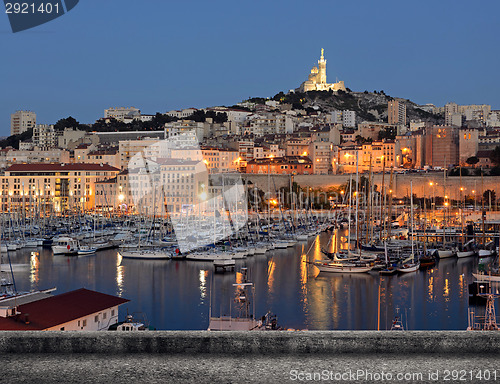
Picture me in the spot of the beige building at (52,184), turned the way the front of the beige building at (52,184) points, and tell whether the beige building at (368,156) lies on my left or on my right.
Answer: on my left

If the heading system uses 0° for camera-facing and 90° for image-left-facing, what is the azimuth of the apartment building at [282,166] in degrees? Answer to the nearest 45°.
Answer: approximately 0°

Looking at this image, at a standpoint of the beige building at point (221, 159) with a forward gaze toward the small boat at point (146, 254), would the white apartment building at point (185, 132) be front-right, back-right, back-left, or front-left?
back-right

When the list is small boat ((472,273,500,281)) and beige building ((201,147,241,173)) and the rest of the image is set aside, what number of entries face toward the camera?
1

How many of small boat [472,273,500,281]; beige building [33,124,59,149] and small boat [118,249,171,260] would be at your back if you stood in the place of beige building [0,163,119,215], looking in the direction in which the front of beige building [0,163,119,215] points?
1

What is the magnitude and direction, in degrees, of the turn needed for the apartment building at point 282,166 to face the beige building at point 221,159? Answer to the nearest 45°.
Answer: approximately 135° to its right

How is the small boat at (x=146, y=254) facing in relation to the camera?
to the viewer's left

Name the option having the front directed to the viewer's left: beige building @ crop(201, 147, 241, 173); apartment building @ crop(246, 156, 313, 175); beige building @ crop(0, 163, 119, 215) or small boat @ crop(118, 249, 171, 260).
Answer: the small boat

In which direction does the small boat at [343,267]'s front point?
to the viewer's left
